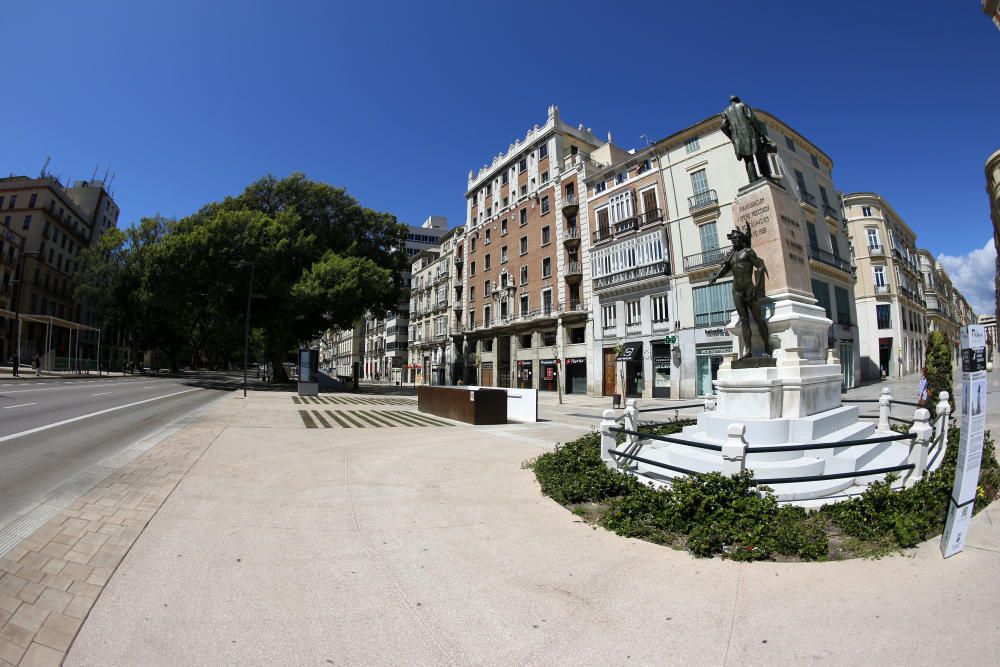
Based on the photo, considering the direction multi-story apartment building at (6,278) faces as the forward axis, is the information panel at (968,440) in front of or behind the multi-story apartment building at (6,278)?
in front

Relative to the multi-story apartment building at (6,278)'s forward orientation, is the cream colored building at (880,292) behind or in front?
in front

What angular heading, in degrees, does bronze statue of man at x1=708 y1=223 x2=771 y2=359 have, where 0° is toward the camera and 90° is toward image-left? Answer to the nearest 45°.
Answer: approximately 45°

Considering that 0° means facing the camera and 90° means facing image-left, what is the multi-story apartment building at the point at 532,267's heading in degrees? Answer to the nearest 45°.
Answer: approximately 45°

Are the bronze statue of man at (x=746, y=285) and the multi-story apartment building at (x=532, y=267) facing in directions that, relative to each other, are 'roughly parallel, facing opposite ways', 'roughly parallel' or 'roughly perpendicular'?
roughly parallel

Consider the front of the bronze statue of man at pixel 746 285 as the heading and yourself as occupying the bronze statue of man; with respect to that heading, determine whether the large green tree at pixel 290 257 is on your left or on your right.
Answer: on your right

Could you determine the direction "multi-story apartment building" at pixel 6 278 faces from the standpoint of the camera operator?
facing the viewer and to the right of the viewer

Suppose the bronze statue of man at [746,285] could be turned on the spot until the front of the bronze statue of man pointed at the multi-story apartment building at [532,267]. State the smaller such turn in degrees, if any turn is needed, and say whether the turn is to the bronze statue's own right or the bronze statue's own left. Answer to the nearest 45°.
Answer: approximately 90° to the bronze statue's own right

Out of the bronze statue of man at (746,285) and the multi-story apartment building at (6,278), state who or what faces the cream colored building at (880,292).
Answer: the multi-story apartment building

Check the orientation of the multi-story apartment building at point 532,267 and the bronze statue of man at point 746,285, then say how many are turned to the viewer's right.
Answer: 0

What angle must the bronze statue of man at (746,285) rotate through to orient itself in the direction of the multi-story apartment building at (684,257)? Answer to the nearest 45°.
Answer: approximately 135° to its right

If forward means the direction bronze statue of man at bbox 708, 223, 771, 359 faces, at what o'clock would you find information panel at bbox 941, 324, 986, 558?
The information panel is roughly at 10 o'clock from the bronze statue of man.

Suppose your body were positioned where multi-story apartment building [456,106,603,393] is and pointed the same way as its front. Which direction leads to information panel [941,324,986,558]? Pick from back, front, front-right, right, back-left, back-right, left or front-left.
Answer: front-left

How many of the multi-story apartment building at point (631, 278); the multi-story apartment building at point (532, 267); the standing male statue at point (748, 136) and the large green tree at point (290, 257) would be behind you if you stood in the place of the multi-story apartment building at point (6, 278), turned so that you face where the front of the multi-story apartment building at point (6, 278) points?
0

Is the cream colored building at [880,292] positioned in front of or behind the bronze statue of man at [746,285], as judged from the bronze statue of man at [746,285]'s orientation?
behind

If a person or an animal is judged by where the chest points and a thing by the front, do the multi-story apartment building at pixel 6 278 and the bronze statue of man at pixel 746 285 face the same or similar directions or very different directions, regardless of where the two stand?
very different directions

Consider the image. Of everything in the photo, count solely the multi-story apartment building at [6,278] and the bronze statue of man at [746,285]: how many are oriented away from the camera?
0

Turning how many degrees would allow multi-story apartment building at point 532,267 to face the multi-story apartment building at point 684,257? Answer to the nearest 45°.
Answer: approximately 90° to its left
